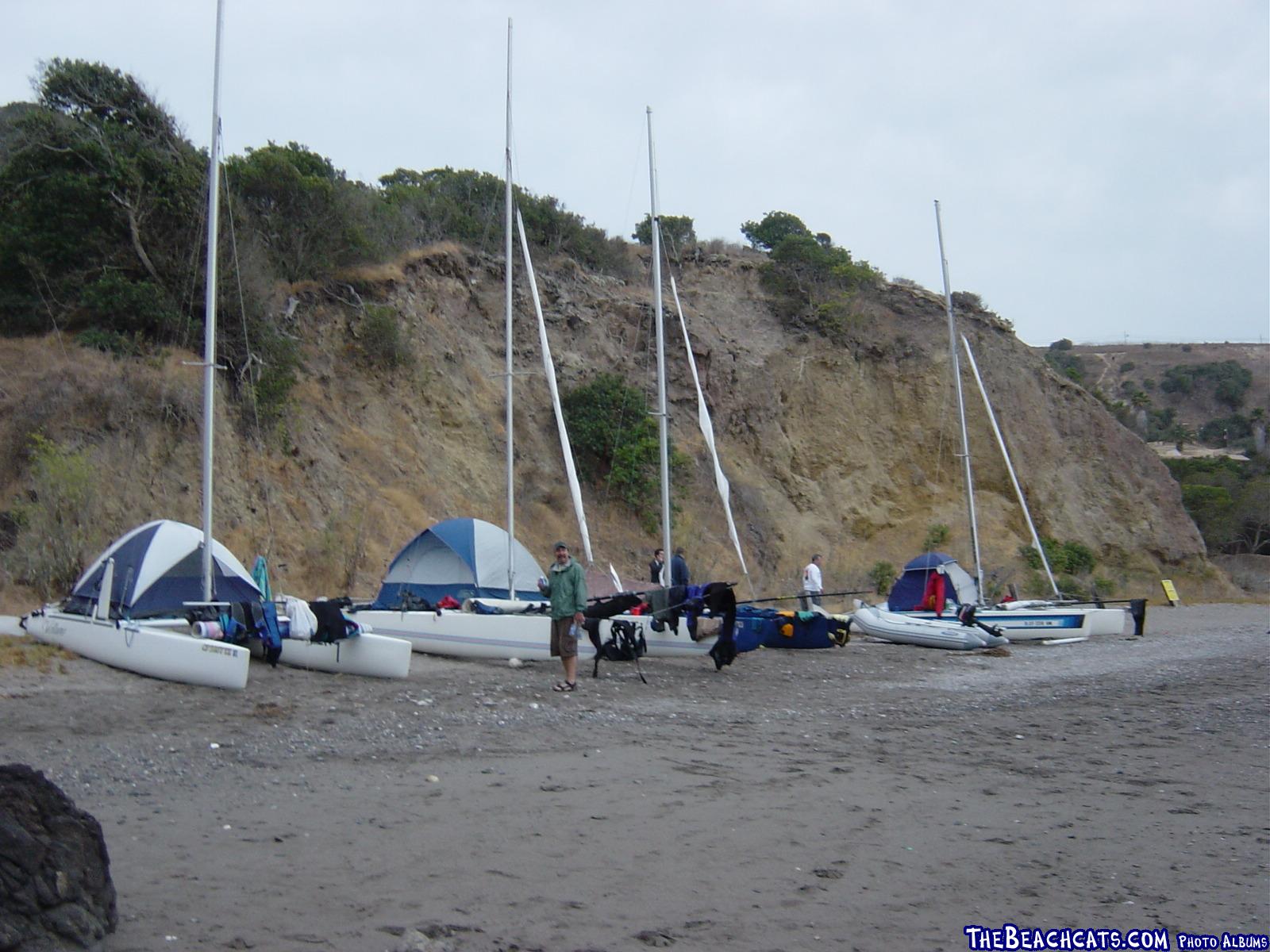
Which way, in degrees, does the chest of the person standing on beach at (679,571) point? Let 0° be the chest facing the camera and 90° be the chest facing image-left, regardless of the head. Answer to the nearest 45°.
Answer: approximately 180°

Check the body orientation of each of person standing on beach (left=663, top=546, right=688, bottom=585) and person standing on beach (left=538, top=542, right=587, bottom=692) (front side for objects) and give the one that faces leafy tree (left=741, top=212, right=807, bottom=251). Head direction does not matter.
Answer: person standing on beach (left=663, top=546, right=688, bottom=585)

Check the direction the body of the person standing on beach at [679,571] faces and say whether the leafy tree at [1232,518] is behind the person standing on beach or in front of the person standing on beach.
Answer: in front

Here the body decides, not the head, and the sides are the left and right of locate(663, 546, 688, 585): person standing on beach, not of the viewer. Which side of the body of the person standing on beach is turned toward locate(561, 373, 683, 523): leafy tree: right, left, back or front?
front

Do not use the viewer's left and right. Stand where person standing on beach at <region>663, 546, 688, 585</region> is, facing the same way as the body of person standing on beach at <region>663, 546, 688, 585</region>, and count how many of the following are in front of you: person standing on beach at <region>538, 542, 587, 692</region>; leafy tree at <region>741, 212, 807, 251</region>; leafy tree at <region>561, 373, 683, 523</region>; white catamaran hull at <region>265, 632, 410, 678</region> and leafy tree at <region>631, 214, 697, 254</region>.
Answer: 3

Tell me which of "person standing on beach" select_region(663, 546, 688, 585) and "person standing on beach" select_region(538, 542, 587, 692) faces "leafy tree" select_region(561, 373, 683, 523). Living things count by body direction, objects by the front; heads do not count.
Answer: "person standing on beach" select_region(663, 546, 688, 585)

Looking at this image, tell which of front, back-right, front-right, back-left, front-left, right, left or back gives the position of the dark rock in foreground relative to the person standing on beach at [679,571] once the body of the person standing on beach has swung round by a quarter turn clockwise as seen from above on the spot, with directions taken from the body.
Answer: right

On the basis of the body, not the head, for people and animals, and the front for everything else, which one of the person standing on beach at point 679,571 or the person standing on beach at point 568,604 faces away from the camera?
the person standing on beach at point 679,571

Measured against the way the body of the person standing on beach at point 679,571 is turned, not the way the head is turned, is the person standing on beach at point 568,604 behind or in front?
behind

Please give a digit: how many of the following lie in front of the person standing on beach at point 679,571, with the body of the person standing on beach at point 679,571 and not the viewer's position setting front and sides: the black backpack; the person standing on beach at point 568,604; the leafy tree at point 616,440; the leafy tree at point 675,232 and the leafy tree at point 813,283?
3

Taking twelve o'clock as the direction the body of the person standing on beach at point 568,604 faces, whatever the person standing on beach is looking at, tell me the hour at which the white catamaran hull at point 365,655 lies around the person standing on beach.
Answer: The white catamaran hull is roughly at 2 o'clock from the person standing on beach.

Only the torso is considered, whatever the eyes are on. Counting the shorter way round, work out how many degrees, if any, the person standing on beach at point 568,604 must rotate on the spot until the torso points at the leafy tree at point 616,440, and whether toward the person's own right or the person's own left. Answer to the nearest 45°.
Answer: approximately 135° to the person's own right

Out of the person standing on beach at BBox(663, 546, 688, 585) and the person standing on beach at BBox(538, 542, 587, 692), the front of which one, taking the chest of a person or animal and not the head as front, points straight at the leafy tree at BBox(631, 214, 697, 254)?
the person standing on beach at BBox(663, 546, 688, 585)
